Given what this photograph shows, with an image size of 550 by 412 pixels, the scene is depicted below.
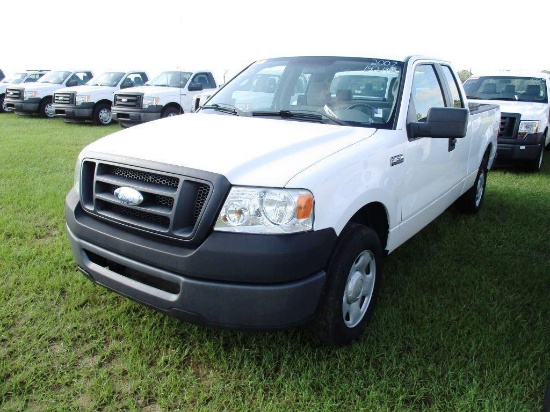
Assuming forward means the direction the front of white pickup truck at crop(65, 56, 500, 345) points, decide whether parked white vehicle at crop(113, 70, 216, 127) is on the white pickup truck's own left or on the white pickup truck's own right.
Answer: on the white pickup truck's own right

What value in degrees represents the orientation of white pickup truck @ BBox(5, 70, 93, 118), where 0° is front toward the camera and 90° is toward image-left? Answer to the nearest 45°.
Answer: approximately 45°

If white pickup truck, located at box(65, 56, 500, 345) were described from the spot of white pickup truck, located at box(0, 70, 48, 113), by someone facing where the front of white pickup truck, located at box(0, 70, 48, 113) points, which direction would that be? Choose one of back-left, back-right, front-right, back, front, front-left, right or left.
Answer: front-left

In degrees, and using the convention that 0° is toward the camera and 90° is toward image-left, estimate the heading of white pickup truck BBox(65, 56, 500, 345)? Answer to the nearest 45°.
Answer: approximately 45°

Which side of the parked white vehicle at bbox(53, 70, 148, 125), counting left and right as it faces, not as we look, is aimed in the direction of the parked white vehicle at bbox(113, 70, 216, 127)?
left

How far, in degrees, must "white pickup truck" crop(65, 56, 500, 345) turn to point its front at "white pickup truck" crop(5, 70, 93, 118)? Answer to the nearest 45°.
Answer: approximately 90° to its right

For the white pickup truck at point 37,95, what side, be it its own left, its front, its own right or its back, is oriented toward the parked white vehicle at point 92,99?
left

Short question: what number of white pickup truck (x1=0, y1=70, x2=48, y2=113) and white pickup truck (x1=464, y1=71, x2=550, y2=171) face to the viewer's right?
0

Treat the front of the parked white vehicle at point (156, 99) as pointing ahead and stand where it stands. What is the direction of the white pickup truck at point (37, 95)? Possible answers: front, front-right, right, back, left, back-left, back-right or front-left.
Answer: right

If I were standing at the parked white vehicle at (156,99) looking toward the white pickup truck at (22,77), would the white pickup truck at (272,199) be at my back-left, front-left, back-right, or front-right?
back-left

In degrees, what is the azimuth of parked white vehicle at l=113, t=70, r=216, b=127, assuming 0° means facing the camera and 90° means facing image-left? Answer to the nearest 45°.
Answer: approximately 45°

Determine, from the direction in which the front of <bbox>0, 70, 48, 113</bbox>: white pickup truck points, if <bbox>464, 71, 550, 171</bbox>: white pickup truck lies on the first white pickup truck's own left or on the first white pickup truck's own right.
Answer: on the first white pickup truck's own left
